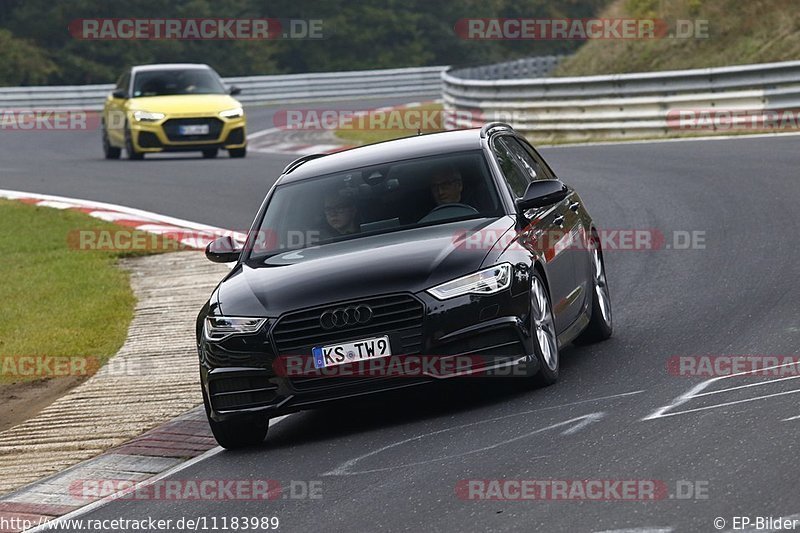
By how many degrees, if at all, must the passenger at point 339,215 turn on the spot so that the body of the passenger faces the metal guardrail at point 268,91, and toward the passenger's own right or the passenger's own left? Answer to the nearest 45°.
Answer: approximately 135° to the passenger's own right

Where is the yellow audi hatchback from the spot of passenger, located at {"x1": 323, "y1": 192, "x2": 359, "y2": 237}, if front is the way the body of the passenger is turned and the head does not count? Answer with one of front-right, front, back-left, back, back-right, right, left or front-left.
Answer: back-right

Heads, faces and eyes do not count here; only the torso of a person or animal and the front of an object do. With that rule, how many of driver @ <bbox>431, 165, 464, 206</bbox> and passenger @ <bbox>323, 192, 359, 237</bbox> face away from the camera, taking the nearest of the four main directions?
0

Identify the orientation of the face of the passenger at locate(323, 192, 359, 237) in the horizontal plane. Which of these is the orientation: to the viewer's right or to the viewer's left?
to the viewer's left

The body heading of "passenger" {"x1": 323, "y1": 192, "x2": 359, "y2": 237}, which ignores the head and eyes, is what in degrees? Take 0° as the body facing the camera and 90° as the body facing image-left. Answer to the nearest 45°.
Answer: approximately 45°

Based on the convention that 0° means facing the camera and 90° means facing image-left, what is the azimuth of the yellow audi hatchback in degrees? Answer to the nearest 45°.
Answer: approximately 0°

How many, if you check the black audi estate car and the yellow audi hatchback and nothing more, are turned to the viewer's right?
0

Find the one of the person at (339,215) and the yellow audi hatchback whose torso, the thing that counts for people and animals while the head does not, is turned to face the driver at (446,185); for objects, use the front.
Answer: the yellow audi hatchback
